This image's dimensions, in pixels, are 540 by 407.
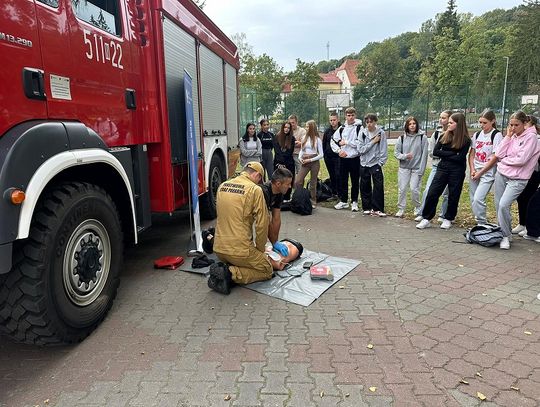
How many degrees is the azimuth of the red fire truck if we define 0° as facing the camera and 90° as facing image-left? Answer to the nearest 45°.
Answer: approximately 45°

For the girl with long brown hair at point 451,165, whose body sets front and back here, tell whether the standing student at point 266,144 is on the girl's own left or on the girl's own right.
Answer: on the girl's own right

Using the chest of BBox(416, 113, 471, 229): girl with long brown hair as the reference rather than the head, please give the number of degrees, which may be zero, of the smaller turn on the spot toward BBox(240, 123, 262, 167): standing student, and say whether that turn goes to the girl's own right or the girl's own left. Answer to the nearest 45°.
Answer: approximately 45° to the girl's own right

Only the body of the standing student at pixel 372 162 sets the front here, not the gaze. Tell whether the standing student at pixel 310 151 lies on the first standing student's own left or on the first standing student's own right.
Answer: on the first standing student's own right

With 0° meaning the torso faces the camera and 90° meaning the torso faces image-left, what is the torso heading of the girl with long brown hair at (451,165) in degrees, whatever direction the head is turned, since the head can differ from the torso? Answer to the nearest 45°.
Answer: approximately 45°

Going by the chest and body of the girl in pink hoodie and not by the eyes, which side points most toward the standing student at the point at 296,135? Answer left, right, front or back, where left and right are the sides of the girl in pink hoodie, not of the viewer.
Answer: right

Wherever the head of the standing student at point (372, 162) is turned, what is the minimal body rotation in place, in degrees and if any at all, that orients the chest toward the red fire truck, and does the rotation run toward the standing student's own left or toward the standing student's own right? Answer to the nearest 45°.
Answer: approximately 45° to the standing student's own right

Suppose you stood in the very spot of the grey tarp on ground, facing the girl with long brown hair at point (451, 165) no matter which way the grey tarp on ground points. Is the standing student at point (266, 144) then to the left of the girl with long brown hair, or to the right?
left

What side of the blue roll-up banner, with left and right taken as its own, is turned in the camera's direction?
right

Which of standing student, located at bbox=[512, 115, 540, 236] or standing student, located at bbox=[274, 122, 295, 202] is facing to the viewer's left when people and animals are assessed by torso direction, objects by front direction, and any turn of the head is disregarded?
standing student, located at bbox=[512, 115, 540, 236]
